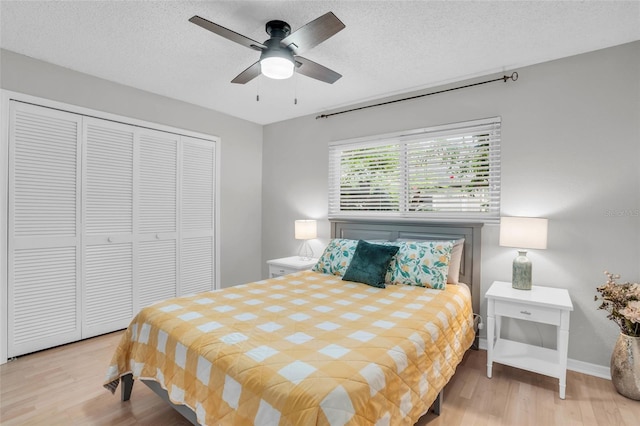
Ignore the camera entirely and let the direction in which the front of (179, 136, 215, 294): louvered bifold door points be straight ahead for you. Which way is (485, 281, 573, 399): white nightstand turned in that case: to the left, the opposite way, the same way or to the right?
to the right

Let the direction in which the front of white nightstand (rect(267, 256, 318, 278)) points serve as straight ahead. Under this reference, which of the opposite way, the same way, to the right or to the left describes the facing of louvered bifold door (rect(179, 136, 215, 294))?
to the left

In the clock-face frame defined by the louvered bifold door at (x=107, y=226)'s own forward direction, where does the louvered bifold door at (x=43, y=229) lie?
the louvered bifold door at (x=43, y=229) is roughly at 4 o'clock from the louvered bifold door at (x=107, y=226).

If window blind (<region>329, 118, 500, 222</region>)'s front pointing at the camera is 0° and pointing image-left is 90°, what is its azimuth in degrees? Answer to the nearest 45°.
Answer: approximately 45°

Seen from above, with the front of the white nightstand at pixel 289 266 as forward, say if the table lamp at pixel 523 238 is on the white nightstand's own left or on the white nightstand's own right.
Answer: on the white nightstand's own left

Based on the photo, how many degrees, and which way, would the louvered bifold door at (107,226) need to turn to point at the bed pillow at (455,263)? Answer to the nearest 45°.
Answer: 0° — it already faces it

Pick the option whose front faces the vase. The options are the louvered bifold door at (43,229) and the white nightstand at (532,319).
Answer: the louvered bifold door

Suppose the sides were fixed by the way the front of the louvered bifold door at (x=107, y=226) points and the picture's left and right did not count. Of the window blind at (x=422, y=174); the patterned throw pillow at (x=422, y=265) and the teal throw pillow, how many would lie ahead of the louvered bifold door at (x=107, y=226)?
3

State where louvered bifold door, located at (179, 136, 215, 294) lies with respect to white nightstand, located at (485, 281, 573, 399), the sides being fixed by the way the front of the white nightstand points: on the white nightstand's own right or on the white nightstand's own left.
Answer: on the white nightstand's own right

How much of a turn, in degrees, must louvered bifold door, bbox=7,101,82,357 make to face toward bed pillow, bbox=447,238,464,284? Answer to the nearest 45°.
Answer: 0° — it already faces it

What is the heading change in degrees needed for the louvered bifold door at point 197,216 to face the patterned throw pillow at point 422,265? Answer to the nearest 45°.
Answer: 0° — it already faces it

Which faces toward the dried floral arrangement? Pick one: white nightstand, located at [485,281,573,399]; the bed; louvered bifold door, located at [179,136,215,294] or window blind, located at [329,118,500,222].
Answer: the louvered bifold door

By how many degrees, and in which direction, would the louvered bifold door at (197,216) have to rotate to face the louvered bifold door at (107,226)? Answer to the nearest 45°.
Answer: approximately 90° to its right
